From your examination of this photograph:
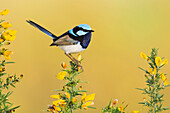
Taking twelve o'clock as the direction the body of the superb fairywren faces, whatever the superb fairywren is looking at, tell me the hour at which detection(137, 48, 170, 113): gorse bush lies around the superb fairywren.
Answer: The gorse bush is roughly at 12 o'clock from the superb fairywren.

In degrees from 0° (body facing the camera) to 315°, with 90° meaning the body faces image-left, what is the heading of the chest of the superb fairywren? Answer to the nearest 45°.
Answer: approximately 270°
